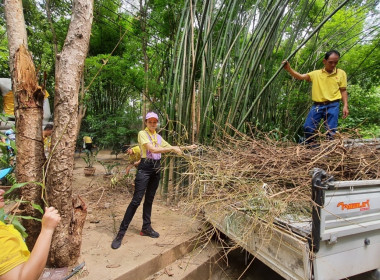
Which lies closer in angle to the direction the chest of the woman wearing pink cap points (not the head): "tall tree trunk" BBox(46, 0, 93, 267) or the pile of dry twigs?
the pile of dry twigs

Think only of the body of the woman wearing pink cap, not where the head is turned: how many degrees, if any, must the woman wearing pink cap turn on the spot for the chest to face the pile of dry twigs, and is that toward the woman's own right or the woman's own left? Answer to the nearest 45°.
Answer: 0° — they already face it

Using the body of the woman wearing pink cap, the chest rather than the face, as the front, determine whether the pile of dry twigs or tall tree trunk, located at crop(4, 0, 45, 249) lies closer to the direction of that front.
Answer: the pile of dry twigs

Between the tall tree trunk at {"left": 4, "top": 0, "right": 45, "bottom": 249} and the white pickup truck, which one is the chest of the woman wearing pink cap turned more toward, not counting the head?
the white pickup truck

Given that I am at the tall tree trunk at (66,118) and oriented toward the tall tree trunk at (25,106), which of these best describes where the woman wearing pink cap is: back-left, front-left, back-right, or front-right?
back-right

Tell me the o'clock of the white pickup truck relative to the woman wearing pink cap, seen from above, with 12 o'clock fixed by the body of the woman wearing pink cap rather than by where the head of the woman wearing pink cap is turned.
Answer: The white pickup truck is roughly at 12 o'clock from the woman wearing pink cap.

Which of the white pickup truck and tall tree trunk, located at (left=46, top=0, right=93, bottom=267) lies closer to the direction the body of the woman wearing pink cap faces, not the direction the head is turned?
the white pickup truck

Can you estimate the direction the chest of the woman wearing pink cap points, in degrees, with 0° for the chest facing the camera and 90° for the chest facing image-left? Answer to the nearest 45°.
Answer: approximately 315°
